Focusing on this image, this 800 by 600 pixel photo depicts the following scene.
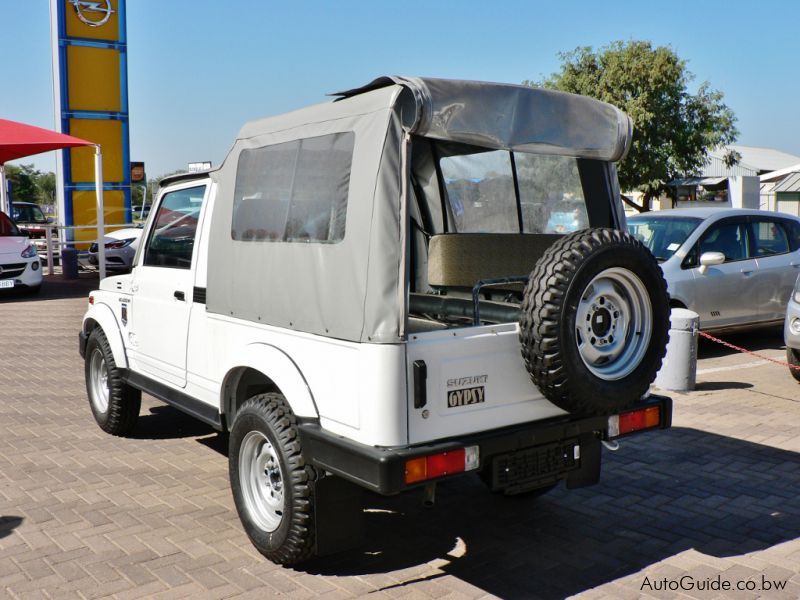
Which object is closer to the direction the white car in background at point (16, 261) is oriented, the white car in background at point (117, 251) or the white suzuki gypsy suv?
the white suzuki gypsy suv

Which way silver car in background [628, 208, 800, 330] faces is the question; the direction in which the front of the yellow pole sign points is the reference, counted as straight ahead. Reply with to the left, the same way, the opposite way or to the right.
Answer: to the right

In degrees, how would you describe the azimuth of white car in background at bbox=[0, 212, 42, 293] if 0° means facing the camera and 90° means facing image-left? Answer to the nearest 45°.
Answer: approximately 315°

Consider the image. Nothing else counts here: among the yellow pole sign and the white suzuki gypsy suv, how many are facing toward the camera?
1

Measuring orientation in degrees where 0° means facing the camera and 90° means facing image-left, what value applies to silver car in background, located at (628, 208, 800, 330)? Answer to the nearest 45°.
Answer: approximately 45°

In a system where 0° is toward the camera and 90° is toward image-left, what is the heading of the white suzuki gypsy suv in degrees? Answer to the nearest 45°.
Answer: approximately 135°

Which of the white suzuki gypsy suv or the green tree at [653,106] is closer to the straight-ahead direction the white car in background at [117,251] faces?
the white suzuki gypsy suv

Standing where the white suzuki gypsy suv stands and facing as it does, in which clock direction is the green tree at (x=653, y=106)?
The green tree is roughly at 2 o'clock from the white suzuki gypsy suv.

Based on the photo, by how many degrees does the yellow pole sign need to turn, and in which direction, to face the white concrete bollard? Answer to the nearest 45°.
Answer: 0° — it already faces it

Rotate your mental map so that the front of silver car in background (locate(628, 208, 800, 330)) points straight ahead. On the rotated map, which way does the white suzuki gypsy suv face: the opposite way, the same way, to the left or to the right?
to the right
